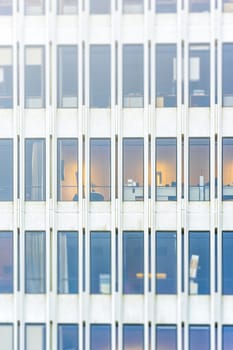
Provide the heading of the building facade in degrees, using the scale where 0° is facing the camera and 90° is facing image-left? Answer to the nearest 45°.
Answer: approximately 0°
